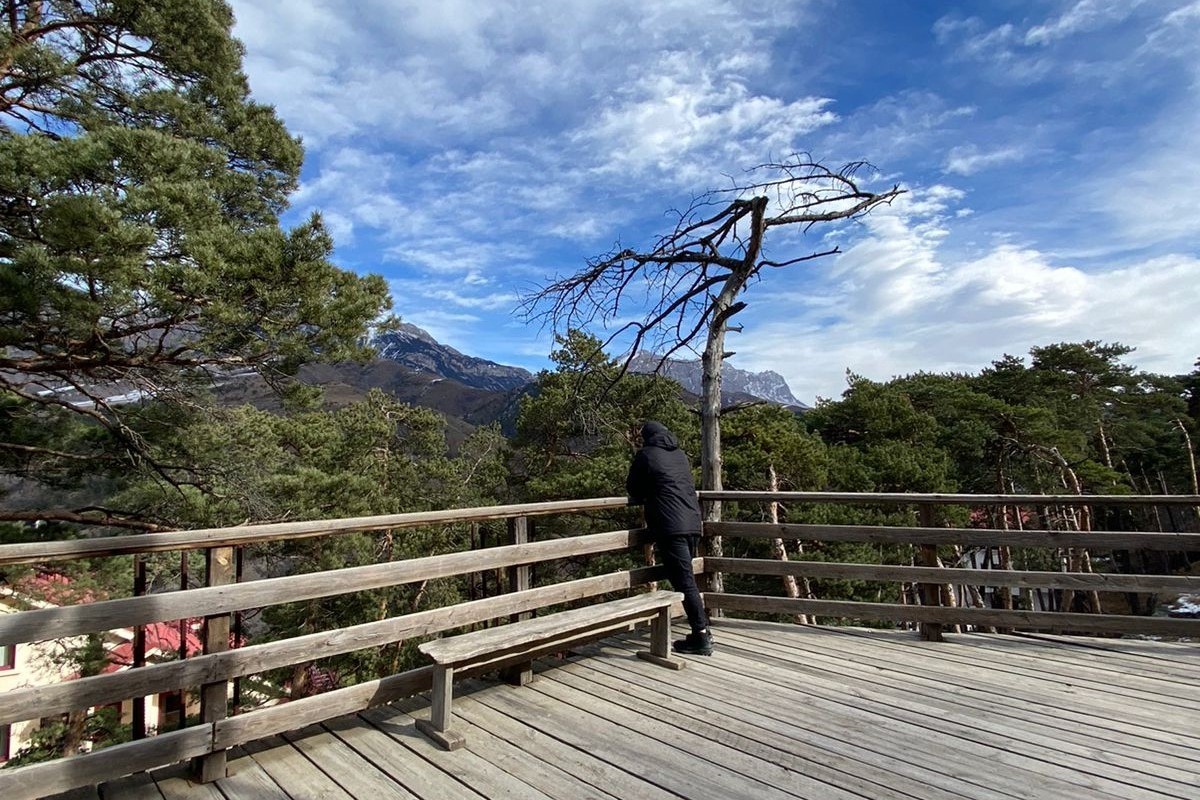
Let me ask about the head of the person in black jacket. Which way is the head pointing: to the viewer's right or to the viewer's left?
to the viewer's left

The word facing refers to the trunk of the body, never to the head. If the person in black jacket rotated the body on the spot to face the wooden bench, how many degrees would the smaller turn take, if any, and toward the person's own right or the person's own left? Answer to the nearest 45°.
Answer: approximately 90° to the person's own left

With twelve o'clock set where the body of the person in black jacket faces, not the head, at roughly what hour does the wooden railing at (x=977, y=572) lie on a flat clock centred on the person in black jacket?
The wooden railing is roughly at 4 o'clock from the person in black jacket.

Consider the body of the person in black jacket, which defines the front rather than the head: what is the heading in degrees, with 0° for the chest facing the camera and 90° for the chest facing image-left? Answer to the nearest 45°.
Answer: approximately 135°

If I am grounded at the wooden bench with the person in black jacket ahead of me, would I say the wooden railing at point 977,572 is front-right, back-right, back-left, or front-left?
front-right
